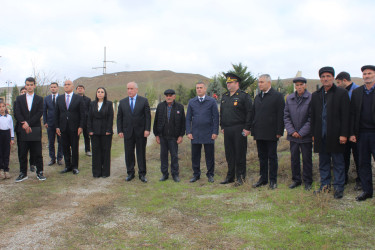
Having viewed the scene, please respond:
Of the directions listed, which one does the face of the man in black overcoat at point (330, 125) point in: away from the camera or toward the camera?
toward the camera

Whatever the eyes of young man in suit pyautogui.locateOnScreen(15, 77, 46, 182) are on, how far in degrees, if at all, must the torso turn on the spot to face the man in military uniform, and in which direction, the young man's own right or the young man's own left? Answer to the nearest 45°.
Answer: approximately 45° to the young man's own left

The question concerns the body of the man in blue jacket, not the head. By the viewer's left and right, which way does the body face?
facing the viewer

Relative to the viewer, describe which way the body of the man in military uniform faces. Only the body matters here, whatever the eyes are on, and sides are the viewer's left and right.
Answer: facing the viewer and to the left of the viewer

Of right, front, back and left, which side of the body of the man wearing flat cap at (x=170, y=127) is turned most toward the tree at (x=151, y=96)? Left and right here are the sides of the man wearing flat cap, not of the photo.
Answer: back

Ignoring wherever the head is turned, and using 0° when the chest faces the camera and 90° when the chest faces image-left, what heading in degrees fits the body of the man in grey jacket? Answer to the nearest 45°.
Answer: approximately 0°

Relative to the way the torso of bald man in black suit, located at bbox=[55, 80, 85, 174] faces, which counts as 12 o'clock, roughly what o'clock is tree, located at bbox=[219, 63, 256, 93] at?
The tree is roughly at 7 o'clock from the bald man in black suit.

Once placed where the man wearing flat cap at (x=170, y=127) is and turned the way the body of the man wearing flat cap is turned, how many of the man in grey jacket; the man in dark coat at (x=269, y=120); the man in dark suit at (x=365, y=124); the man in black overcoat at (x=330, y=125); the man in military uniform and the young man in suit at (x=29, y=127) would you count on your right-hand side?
1

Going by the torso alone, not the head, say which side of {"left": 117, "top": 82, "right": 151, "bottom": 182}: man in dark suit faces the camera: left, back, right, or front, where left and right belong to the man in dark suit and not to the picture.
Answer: front

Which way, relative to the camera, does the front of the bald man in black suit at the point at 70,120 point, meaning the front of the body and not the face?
toward the camera

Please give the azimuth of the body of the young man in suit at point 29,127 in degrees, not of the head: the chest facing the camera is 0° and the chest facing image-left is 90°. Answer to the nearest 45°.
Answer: approximately 0°

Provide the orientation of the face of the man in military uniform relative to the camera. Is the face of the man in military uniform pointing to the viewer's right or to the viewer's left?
to the viewer's left

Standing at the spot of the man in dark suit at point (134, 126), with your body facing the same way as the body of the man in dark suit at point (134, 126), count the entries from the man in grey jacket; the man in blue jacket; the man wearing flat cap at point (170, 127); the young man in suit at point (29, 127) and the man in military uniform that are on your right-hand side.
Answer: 1
